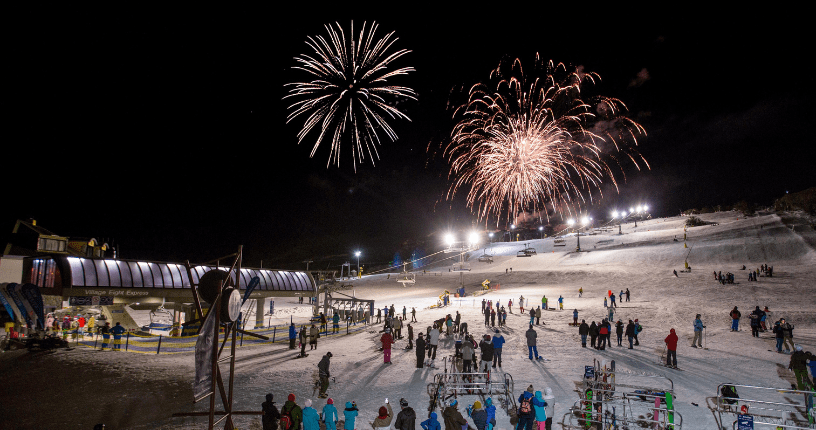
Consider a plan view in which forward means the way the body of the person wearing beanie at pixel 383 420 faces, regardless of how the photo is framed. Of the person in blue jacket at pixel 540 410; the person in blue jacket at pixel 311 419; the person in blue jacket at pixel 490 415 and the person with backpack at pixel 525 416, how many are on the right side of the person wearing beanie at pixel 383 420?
3

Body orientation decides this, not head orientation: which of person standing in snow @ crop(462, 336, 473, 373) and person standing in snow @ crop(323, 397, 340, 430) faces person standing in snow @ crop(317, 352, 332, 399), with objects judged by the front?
person standing in snow @ crop(323, 397, 340, 430)

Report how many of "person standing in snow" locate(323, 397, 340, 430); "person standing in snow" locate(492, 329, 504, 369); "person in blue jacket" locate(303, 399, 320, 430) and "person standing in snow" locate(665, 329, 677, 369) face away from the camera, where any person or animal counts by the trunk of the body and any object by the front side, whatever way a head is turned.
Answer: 4

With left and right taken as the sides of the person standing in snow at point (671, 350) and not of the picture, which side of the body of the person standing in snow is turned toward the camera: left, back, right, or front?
back

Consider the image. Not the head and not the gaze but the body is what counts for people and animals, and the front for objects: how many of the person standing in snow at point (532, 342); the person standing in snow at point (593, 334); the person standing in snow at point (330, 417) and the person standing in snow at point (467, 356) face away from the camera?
4

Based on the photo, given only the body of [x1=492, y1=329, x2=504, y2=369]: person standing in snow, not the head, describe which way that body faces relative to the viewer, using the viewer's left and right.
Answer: facing away from the viewer

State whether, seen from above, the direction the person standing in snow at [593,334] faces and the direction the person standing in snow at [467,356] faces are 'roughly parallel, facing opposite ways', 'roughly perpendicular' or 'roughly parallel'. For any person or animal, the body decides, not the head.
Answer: roughly parallel

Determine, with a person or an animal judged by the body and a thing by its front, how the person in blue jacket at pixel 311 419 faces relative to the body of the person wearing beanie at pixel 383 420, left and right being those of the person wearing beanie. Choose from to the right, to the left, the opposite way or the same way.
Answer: the same way

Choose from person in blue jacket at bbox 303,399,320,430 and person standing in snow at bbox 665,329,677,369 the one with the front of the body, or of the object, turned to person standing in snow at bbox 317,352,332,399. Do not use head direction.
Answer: the person in blue jacket

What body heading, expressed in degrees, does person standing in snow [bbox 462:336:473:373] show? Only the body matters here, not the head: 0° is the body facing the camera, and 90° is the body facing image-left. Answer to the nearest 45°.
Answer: approximately 180°

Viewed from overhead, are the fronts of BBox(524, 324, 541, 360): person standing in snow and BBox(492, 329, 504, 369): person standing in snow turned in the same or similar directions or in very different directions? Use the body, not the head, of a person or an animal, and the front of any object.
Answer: same or similar directions

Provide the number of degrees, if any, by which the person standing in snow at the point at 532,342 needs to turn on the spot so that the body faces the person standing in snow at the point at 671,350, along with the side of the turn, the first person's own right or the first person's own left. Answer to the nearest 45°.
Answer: approximately 90° to the first person's own right

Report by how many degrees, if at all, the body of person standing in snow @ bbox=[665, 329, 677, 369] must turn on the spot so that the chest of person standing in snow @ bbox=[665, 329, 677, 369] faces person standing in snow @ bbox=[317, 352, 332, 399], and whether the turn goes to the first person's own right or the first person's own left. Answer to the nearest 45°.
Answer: approximately 135° to the first person's own left

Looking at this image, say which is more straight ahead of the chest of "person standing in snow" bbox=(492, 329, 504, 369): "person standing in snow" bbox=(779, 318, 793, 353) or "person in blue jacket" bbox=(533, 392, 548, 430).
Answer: the person standing in snow

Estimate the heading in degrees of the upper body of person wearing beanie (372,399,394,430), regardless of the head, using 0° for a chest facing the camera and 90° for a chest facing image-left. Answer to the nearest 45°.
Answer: approximately 180°

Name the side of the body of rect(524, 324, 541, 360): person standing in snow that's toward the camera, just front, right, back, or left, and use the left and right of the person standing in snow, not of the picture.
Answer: back

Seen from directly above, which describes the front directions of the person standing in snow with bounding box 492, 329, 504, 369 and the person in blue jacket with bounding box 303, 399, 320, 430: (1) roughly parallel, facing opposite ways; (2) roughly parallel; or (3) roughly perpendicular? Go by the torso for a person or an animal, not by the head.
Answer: roughly parallel

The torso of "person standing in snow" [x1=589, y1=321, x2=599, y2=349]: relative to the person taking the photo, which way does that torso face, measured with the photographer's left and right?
facing away from the viewer

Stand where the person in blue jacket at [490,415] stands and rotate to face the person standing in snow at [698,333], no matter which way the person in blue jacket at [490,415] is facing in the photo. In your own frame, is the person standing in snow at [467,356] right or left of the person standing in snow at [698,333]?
left

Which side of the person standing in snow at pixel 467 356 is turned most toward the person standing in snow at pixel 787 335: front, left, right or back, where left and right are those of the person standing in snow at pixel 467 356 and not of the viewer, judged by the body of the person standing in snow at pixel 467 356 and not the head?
right

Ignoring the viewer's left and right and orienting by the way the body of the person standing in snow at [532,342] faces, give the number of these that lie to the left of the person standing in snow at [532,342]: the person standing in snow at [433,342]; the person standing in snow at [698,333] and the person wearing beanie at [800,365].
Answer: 1
